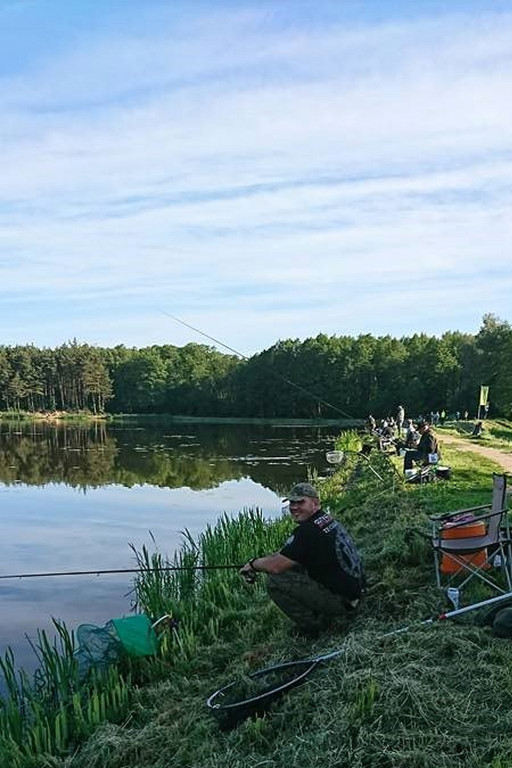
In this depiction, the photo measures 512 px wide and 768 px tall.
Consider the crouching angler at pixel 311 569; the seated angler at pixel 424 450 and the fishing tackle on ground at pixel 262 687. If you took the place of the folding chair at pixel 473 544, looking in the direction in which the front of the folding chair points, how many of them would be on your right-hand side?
1

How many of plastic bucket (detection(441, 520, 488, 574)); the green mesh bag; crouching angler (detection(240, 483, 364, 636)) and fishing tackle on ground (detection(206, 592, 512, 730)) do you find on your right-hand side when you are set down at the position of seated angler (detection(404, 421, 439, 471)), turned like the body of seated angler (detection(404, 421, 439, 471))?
0

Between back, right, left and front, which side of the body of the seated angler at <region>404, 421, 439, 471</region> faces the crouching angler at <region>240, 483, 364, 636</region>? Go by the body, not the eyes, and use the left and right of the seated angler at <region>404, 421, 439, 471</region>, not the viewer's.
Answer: left

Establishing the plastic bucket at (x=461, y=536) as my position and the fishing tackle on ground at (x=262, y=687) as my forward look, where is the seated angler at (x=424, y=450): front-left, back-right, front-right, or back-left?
back-right

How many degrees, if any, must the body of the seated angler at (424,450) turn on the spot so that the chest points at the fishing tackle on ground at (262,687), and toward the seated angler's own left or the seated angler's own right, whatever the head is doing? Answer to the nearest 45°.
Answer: approximately 90° to the seated angler's own left

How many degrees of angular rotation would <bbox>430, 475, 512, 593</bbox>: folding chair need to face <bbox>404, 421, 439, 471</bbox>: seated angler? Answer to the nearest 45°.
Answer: approximately 90° to its right

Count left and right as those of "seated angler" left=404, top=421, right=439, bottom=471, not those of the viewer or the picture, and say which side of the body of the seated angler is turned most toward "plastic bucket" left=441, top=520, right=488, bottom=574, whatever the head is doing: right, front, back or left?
left

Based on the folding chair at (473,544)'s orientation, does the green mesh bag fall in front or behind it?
in front

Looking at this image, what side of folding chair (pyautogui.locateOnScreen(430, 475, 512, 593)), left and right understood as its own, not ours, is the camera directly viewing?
left

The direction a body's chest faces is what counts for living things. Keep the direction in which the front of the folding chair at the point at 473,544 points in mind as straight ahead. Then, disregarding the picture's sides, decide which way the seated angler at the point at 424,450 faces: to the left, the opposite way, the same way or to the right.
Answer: the same way

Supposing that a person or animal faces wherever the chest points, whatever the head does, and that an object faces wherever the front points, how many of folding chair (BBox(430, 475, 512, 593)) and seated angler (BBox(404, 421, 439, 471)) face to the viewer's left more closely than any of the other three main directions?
2

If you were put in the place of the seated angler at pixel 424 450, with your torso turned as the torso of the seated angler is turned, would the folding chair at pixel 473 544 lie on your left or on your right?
on your left

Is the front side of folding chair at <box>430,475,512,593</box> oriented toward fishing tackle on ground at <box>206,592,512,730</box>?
no

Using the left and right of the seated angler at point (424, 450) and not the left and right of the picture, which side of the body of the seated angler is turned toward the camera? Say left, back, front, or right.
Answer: left
